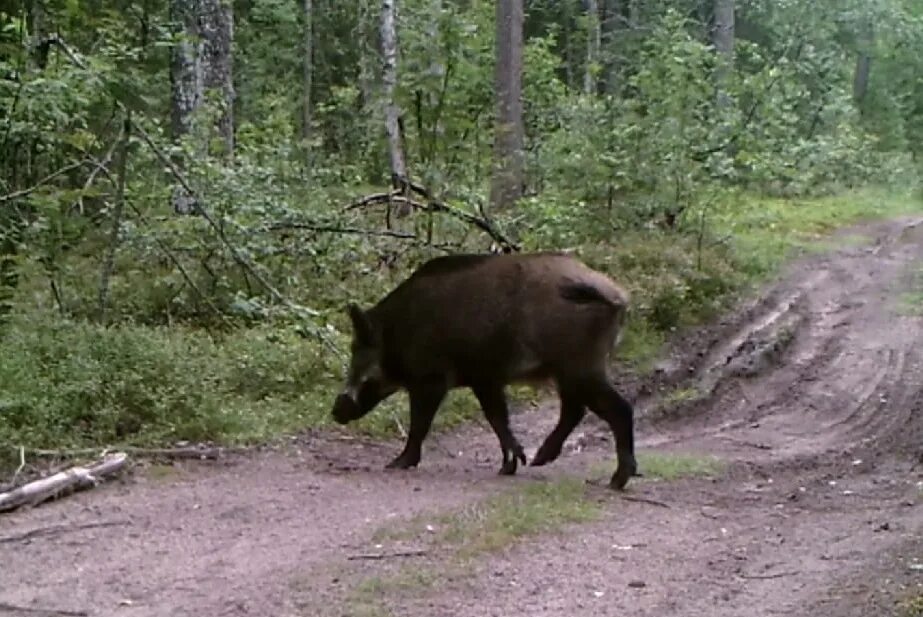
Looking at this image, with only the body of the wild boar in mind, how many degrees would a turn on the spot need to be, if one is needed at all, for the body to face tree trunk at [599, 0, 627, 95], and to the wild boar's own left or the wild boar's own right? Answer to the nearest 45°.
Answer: approximately 90° to the wild boar's own right

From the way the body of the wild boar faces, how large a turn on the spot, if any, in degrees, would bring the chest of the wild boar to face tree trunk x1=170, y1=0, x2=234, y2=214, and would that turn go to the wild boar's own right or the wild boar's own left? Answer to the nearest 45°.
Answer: approximately 45° to the wild boar's own right

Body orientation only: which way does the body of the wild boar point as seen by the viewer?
to the viewer's left

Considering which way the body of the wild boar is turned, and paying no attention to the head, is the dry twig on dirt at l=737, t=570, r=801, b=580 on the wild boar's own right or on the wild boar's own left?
on the wild boar's own left

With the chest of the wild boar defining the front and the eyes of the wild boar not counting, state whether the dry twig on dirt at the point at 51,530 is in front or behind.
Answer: in front

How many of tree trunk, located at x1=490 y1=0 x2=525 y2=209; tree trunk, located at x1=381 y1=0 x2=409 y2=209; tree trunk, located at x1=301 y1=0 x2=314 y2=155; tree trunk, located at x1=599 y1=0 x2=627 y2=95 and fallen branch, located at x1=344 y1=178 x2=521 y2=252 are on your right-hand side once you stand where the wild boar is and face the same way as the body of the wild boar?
5

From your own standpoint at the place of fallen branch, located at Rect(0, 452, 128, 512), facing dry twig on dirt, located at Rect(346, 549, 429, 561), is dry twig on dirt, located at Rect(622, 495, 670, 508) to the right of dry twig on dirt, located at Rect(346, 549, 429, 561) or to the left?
left

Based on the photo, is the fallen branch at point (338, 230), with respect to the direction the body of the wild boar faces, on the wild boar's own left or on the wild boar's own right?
on the wild boar's own right

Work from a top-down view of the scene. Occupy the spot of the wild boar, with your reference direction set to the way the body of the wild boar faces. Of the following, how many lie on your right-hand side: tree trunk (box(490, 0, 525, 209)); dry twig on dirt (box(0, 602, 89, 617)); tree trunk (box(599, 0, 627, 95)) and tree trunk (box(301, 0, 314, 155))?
3

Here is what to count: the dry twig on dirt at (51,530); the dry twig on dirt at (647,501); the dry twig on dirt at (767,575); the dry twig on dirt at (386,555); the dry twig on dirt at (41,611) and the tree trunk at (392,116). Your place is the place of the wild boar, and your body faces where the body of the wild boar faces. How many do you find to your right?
1

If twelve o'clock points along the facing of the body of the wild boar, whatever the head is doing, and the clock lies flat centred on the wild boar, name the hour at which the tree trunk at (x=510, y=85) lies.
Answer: The tree trunk is roughly at 3 o'clock from the wild boar.

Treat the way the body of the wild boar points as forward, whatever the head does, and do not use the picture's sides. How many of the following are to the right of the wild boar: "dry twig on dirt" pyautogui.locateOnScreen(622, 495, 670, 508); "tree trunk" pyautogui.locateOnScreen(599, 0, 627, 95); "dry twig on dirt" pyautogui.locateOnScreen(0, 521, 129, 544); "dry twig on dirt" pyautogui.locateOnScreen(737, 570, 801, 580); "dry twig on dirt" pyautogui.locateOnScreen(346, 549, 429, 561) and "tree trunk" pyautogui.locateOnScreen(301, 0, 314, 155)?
2

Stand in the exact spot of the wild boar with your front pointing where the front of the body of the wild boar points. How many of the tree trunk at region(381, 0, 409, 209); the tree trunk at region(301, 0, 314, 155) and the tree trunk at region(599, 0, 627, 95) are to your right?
3

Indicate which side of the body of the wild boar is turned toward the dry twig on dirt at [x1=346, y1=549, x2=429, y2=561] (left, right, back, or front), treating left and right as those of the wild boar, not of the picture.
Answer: left

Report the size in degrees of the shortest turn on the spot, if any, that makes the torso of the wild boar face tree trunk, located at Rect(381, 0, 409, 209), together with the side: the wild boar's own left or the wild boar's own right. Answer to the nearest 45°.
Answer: approximately 90° to the wild boar's own right

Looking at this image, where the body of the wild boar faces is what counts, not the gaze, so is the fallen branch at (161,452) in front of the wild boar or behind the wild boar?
in front

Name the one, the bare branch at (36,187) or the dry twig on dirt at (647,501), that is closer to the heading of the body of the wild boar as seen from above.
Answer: the bare branch
